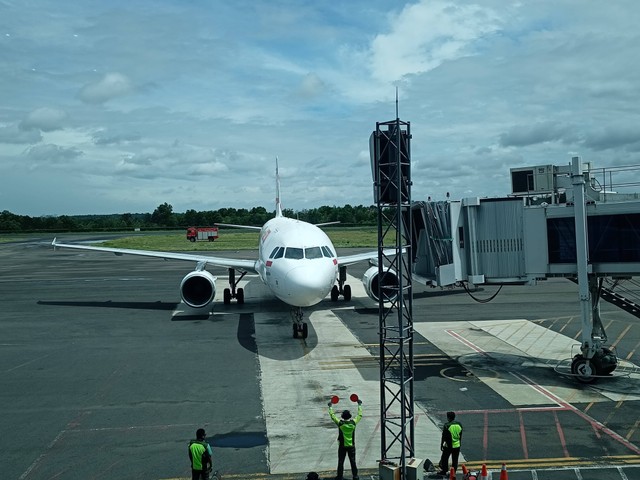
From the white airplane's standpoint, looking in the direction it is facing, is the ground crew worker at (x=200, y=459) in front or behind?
in front

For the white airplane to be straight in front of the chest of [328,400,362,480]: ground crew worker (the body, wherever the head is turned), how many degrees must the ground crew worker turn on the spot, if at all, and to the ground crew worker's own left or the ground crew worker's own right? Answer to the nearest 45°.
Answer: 0° — they already face it

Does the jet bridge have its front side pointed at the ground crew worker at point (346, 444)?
no

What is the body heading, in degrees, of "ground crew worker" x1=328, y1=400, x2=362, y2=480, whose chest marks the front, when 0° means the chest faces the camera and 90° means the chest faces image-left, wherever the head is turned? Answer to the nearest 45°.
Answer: approximately 180°

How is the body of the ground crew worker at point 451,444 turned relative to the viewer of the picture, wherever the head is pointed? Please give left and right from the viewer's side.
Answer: facing away from the viewer and to the left of the viewer

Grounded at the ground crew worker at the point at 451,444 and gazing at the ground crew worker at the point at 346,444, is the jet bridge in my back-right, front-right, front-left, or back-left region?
back-right

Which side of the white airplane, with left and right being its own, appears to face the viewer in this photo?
front

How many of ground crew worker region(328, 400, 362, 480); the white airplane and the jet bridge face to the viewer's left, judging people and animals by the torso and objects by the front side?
1

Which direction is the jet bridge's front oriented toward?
to the viewer's left

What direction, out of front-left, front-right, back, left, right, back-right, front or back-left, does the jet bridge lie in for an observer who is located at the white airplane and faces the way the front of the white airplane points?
front-left

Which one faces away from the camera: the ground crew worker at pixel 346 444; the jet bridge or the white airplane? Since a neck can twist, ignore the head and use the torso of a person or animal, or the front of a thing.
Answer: the ground crew worker

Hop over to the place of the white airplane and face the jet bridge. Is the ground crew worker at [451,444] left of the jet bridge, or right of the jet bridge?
right

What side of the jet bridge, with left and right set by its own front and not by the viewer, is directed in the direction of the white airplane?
front

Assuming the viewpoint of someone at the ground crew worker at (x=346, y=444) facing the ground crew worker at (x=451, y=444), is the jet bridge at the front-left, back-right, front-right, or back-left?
front-left

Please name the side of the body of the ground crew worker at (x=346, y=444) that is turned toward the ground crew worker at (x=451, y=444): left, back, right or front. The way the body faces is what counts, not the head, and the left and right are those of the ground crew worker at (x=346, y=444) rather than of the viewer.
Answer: right

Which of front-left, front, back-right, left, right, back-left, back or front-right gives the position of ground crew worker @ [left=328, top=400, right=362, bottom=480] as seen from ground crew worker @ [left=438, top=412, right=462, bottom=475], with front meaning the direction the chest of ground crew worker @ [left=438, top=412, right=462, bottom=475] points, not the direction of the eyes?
front-left

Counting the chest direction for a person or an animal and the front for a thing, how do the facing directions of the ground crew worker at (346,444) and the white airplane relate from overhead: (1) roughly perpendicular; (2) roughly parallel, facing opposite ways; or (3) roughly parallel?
roughly parallel, facing opposite ways

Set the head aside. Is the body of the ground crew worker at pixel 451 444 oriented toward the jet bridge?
no
